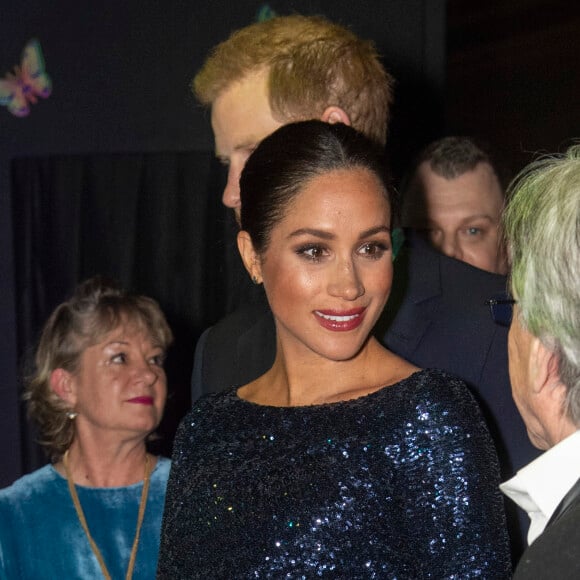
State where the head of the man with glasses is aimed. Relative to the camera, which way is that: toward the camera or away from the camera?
away from the camera

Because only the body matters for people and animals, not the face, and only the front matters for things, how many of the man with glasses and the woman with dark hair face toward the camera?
1

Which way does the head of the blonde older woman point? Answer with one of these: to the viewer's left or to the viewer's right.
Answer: to the viewer's right

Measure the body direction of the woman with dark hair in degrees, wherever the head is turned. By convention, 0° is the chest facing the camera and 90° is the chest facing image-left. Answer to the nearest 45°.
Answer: approximately 0°

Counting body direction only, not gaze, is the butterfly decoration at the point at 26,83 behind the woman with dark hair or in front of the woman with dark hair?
behind

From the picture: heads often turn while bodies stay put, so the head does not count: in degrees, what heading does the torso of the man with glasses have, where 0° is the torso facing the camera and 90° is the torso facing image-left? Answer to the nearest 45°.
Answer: approximately 135°

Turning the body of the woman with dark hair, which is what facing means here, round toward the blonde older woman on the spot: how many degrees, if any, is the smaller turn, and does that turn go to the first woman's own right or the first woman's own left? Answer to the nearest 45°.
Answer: approximately 135° to the first woman's own right

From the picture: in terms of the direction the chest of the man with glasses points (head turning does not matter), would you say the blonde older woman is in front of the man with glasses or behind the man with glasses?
in front
